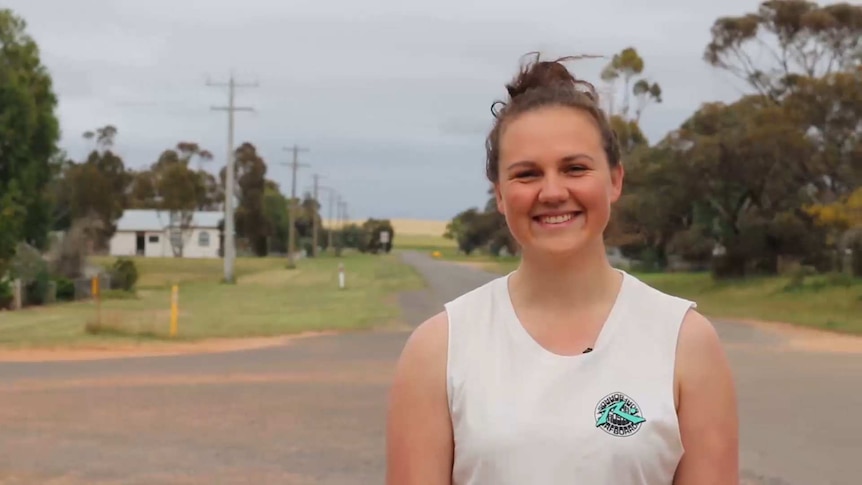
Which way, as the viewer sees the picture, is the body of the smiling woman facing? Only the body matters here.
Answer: toward the camera

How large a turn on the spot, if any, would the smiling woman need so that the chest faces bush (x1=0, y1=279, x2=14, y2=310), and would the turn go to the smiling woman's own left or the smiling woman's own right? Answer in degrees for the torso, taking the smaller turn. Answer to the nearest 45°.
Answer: approximately 135° to the smiling woman's own right

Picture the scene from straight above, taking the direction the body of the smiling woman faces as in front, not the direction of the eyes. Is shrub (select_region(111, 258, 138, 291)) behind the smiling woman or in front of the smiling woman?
behind

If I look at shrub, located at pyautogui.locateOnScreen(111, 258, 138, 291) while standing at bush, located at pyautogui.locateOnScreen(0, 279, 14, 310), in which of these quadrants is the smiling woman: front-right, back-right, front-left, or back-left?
back-right

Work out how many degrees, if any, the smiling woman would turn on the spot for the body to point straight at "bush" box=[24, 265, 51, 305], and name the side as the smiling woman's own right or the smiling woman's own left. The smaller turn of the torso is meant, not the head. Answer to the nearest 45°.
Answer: approximately 135° to the smiling woman's own right

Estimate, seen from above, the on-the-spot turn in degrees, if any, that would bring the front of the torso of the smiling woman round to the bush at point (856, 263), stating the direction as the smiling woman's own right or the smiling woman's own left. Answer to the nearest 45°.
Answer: approximately 180°

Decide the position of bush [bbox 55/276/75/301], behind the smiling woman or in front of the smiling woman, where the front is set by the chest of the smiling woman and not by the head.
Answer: behind
